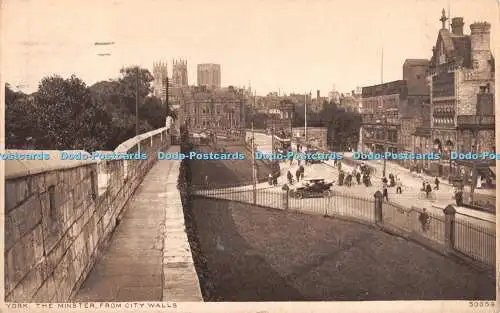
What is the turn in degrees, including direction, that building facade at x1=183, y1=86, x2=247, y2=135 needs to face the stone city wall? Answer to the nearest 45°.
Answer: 0° — it already faces it

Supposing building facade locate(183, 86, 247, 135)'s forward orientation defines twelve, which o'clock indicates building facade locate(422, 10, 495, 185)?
building facade locate(422, 10, 495, 185) is roughly at 11 o'clock from building facade locate(183, 86, 247, 135).

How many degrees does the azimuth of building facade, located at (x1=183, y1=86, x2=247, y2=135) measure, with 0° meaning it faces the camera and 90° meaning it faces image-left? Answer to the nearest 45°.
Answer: approximately 0°

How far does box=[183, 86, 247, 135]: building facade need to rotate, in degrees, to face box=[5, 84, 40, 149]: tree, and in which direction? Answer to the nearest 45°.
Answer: approximately 45° to its right

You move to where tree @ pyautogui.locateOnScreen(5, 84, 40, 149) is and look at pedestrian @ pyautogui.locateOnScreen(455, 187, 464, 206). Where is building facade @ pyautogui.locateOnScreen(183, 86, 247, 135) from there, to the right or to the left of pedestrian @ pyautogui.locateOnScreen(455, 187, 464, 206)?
left
